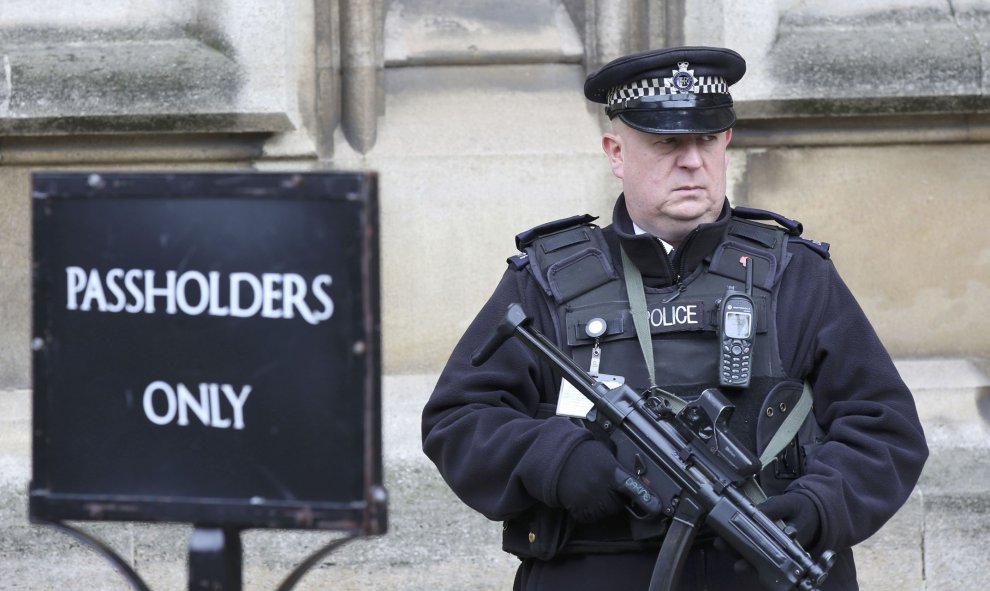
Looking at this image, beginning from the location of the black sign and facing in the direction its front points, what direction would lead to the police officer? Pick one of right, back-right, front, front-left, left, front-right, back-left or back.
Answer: back-left

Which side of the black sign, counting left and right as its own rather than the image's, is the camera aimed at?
front

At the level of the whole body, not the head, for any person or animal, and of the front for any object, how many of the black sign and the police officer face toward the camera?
2

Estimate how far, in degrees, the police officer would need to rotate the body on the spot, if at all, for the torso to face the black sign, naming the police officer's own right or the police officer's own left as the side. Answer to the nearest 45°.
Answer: approximately 45° to the police officer's own right

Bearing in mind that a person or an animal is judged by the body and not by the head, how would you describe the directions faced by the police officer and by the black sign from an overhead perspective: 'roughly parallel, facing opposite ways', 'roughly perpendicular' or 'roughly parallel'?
roughly parallel
